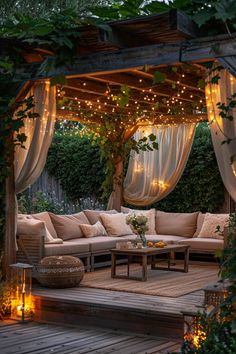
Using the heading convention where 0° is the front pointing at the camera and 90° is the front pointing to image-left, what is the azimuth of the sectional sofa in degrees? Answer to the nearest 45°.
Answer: approximately 0°

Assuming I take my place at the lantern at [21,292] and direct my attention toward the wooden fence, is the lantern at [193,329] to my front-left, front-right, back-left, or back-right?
back-right

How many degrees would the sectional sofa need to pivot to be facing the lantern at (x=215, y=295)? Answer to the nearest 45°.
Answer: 0° — it already faces it

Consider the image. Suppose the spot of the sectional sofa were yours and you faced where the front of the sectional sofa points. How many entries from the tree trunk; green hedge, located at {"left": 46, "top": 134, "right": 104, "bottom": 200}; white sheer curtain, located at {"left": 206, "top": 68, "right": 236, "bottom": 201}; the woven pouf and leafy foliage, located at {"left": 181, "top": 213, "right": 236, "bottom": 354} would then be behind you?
2

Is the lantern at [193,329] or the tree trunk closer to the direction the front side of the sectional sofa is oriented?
the lantern

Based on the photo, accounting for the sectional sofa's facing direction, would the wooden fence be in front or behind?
behind

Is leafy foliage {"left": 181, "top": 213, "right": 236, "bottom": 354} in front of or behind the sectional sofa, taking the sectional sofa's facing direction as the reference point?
in front
